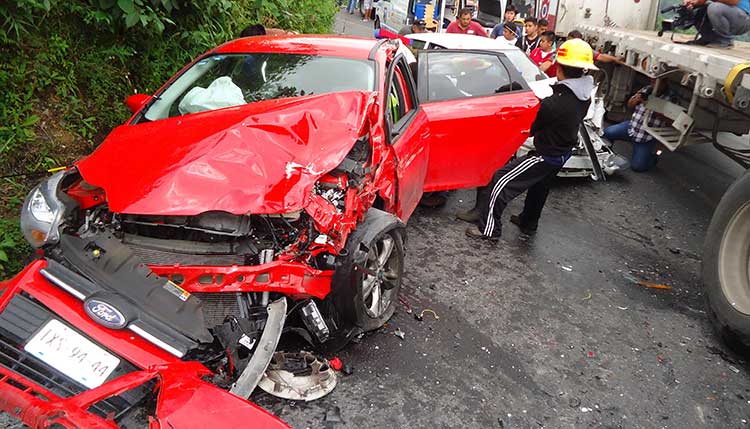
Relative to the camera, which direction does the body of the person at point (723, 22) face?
to the viewer's left

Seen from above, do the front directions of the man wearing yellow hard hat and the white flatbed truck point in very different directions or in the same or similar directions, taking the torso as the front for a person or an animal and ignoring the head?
very different directions

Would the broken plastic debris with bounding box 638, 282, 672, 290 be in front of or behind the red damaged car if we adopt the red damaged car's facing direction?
behind

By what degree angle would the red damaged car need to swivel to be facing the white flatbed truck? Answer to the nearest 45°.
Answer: approximately 135° to its left

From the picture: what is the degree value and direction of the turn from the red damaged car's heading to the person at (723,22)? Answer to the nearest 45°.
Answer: approximately 180°

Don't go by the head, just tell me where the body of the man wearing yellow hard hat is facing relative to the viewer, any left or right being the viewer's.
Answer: facing away from the viewer and to the left of the viewer

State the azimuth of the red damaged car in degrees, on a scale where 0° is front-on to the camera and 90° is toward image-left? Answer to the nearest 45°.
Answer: approximately 45°

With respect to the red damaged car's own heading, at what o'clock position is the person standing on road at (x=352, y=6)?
The person standing on road is roughly at 5 o'clock from the red damaged car.

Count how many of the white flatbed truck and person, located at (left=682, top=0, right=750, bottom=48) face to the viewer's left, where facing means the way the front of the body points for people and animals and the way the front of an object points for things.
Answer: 1
